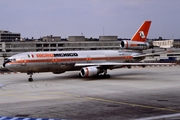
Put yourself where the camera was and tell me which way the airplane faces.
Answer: facing the viewer and to the left of the viewer
